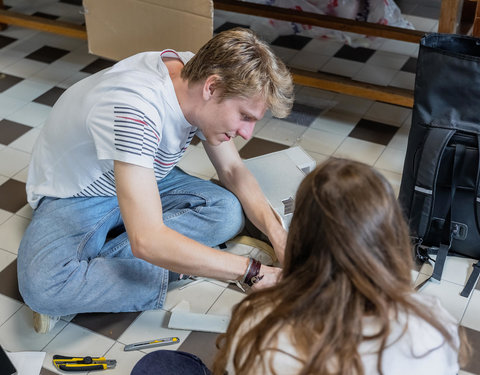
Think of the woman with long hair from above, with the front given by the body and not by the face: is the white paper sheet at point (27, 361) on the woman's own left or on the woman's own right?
on the woman's own left

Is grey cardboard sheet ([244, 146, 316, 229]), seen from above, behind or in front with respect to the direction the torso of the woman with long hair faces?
in front

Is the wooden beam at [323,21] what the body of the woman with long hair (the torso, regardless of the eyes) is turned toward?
yes

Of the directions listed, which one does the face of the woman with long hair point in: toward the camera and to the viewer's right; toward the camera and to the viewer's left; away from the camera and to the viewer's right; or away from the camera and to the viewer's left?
away from the camera and to the viewer's left

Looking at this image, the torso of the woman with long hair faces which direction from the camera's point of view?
away from the camera

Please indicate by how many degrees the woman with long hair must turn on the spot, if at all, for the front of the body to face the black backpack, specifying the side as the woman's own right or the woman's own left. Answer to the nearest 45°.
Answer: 0° — they already face it

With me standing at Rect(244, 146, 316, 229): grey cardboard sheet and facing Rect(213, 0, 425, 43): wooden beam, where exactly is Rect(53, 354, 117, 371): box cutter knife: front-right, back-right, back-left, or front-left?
back-left

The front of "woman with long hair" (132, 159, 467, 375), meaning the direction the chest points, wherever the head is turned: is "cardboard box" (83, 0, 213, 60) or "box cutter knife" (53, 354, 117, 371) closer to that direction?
the cardboard box

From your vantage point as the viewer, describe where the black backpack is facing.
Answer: facing away from the viewer

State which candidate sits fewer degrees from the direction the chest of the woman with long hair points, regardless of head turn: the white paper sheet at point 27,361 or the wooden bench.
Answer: the wooden bench

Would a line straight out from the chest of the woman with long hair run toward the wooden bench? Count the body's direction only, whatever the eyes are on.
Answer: yes
